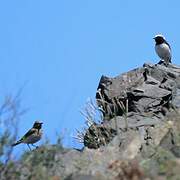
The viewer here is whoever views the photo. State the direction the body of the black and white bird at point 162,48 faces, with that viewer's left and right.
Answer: facing the viewer and to the left of the viewer

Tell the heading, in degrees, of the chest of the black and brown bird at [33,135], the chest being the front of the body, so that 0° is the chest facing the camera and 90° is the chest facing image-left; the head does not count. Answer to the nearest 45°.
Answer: approximately 270°
